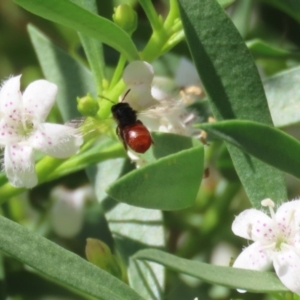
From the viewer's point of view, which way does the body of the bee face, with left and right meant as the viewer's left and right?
facing away from the viewer and to the left of the viewer
